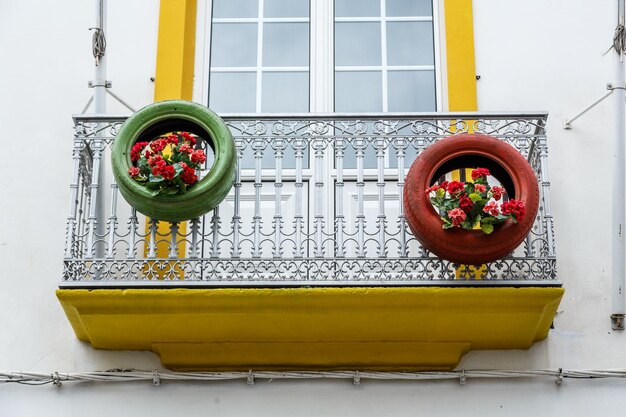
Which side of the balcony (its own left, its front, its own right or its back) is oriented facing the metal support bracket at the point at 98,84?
right

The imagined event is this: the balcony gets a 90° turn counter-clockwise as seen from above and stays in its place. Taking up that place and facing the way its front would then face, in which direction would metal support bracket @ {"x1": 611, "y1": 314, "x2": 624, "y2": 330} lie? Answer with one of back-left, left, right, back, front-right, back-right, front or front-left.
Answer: front

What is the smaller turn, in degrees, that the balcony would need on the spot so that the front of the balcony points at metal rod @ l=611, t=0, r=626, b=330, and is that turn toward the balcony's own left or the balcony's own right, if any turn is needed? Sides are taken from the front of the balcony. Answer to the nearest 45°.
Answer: approximately 90° to the balcony's own left

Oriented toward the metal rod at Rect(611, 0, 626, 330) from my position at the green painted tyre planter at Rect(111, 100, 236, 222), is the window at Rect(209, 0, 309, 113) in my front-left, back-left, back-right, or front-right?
front-left

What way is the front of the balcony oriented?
toward the camera

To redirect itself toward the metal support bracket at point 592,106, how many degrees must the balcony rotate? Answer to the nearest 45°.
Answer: approximately 90° to its left
